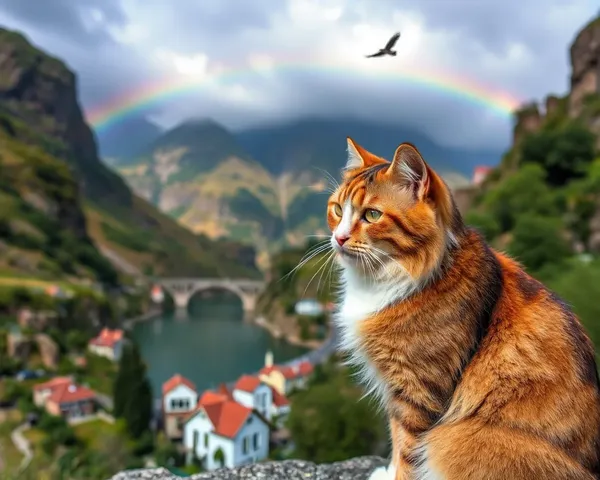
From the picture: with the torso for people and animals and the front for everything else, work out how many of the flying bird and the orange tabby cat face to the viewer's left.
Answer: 2

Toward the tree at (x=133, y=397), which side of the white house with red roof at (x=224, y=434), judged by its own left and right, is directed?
right

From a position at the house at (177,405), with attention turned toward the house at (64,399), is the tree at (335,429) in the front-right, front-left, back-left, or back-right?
back-left

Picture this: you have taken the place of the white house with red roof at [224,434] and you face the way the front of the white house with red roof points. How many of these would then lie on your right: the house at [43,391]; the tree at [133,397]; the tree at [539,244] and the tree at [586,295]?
2

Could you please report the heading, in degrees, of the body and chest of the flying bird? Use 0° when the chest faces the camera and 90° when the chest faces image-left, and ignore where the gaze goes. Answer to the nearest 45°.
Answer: approximately 90°

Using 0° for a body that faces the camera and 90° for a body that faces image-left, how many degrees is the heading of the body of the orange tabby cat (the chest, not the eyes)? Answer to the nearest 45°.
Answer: approximately 90°

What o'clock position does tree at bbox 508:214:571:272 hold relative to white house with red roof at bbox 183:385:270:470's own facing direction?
The tree is roughly at 8 o'clock from the white house with red roof.

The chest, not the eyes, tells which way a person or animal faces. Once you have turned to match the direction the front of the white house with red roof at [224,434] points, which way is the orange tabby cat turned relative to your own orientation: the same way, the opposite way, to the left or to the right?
to the right
